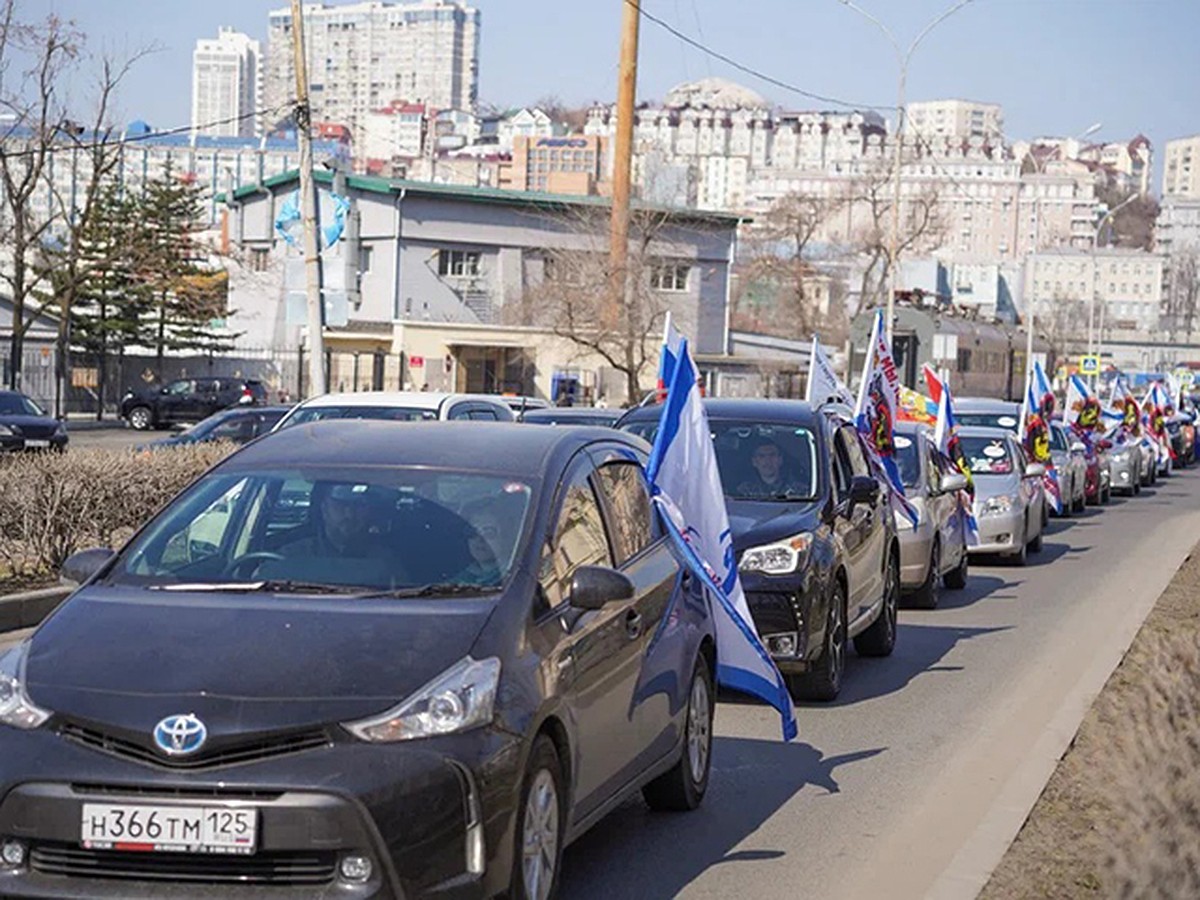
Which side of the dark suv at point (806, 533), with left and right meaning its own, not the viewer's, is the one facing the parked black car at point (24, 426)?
right

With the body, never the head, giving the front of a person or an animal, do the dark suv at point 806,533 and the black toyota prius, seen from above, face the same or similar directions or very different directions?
same or similar directions

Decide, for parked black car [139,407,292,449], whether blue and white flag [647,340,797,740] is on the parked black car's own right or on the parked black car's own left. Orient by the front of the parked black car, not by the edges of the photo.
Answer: on the parked black car's own left

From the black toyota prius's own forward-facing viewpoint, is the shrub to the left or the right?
on its right

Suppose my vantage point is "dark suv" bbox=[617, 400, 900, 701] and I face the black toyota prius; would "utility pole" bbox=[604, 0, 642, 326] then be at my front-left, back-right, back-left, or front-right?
back-right

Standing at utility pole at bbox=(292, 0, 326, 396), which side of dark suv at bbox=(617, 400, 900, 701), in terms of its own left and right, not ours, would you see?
right

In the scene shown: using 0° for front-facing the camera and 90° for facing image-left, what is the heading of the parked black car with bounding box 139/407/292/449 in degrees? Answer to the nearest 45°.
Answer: approximately 90°

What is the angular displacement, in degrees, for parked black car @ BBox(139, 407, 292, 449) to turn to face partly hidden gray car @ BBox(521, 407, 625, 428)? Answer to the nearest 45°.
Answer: approximately 135° to its left

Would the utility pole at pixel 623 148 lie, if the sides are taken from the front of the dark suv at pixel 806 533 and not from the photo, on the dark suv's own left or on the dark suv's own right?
on the dark suv's own right

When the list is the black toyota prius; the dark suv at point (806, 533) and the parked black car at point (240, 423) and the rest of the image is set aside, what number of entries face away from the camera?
0

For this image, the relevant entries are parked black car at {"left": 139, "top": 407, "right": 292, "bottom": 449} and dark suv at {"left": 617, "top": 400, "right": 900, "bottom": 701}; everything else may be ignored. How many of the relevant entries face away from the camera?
0

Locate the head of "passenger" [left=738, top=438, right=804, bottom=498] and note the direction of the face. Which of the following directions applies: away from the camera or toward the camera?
toward the camera

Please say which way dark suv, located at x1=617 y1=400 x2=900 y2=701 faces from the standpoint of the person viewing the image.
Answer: facing the viewer and to the left of the viewer

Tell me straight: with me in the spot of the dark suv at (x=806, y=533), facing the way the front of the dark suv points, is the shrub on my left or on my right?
on my right
